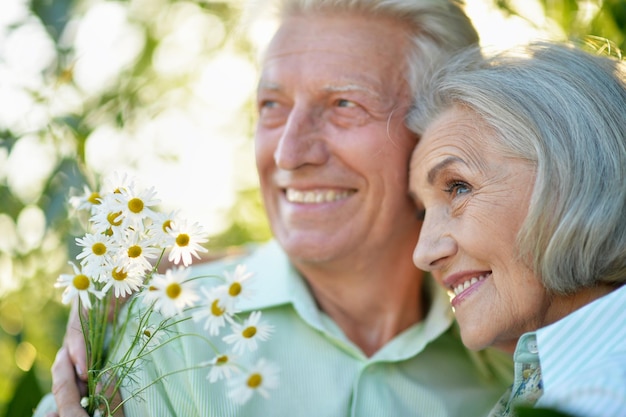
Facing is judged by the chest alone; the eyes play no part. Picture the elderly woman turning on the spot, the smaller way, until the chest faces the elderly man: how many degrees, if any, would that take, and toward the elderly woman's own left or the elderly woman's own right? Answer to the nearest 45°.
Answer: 0° — they already face them

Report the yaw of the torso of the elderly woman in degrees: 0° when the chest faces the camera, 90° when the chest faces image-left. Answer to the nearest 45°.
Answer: approximately 90°

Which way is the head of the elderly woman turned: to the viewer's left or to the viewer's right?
to the viewer's left
